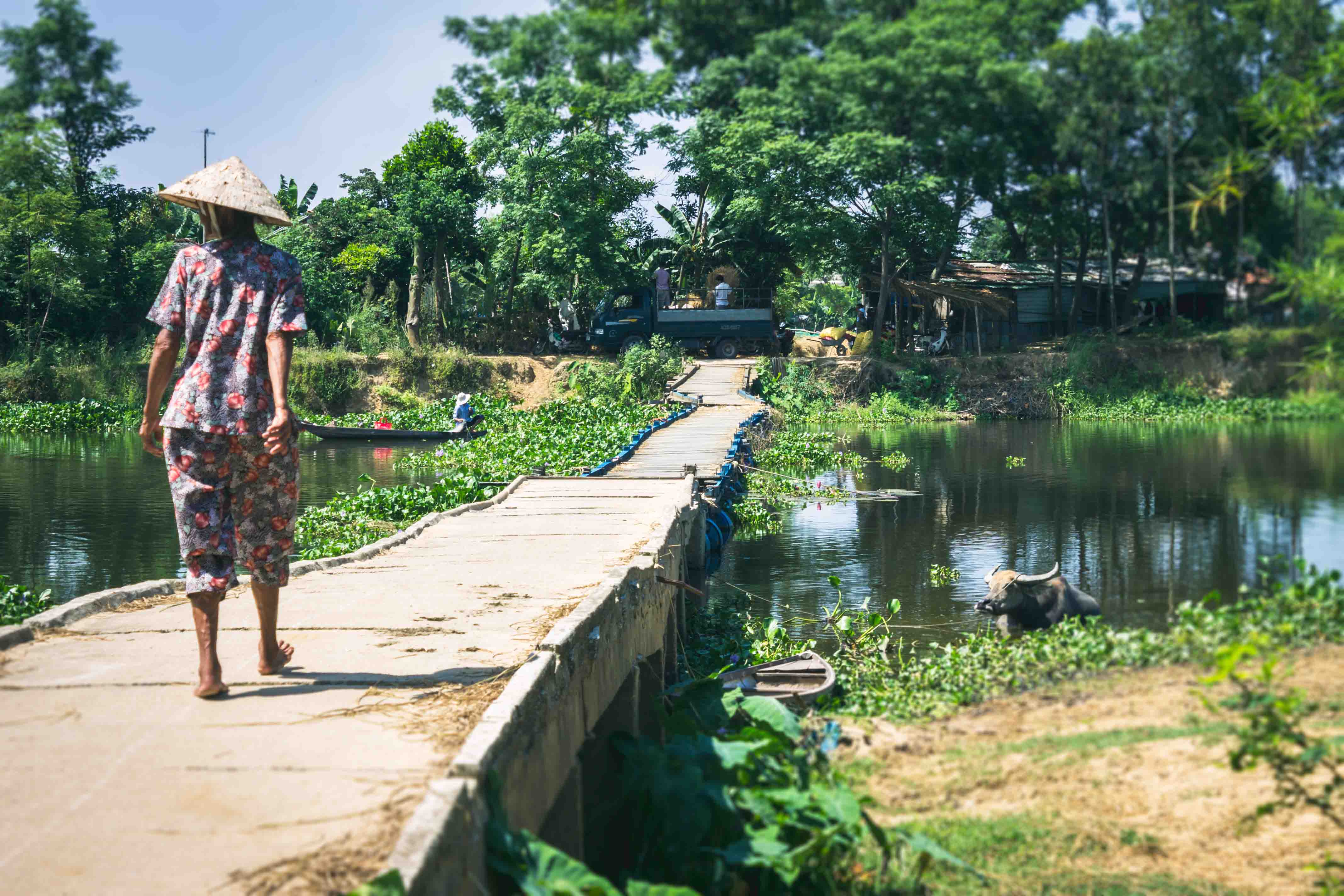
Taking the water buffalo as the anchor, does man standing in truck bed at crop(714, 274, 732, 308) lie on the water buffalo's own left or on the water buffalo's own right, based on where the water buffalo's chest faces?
on the water buffalo's own right

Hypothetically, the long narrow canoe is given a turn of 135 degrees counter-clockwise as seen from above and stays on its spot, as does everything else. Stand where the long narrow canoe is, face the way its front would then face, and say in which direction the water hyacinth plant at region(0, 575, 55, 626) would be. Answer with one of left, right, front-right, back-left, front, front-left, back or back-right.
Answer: front-right

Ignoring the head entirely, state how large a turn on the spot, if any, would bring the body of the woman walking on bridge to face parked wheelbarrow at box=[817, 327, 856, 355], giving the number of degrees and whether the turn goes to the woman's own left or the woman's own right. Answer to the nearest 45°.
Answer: approximately 45° to the woman's own right

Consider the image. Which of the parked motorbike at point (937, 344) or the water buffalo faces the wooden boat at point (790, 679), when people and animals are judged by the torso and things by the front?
the water buffalo

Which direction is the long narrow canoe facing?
to the viewer's left

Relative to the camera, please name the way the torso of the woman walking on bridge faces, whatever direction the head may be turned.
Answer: away from the camera

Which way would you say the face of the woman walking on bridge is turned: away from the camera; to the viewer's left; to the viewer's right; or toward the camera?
away from the camera

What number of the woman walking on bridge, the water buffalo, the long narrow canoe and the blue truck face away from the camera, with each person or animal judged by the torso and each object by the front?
1

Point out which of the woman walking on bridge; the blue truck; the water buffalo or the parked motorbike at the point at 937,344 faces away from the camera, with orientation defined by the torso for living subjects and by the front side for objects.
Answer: the woman walking on bridge

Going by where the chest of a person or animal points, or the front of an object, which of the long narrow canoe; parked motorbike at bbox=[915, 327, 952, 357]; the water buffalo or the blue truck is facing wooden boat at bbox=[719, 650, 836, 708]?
the water buffalo

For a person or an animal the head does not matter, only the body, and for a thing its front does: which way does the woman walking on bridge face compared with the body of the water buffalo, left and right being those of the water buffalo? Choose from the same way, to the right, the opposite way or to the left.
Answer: to the right

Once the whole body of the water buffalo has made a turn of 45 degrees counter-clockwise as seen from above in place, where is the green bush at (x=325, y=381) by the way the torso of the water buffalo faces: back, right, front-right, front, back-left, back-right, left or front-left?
back-right
